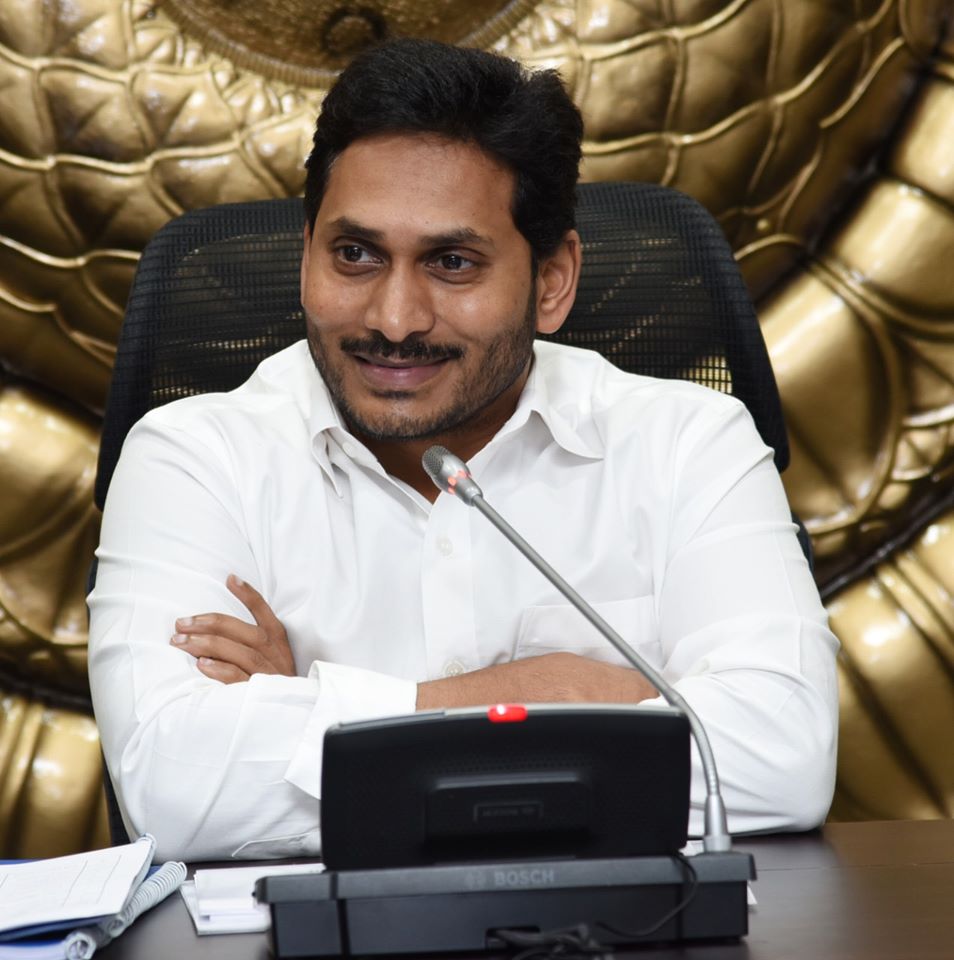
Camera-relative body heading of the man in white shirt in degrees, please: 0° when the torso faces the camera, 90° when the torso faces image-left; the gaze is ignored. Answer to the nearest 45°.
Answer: approximately 0°

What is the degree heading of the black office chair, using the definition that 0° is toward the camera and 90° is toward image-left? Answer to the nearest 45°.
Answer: approximately 0°

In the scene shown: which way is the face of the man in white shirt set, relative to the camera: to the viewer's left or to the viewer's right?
to the viewer's left
